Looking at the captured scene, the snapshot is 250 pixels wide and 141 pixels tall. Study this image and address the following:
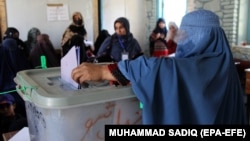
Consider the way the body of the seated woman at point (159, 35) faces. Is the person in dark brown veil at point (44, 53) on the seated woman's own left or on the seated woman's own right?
on the seated woman's own right

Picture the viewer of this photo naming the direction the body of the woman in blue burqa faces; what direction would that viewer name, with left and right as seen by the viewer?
facing to the left of the viewer

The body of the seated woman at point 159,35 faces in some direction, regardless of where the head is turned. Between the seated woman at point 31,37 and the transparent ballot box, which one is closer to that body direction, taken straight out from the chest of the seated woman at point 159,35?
the transparent ballot box

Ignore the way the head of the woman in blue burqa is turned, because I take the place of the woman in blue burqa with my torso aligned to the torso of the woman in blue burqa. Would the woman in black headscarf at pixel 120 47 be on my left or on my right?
on my right

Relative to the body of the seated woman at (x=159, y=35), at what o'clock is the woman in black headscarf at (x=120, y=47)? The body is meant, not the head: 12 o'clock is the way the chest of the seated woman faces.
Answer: The woman in black headscarf is roughly at 2 o'clock from the seated woman.

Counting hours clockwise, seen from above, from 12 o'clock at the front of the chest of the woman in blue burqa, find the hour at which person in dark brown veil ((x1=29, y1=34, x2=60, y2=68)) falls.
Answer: The person in dark brown veil is roughly at 2 o'clock from the woman in blue burqa.

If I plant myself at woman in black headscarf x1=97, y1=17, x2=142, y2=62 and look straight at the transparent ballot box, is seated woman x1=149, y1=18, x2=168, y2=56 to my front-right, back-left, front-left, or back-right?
back-left

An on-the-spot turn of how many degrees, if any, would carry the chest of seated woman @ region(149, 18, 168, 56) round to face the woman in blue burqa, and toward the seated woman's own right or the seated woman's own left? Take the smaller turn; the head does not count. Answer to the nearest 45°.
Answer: approximately 45° to the seated woman's own right

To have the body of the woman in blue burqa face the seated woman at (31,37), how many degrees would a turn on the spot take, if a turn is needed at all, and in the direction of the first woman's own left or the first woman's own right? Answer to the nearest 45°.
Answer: approximately 45° to the first woman's own right

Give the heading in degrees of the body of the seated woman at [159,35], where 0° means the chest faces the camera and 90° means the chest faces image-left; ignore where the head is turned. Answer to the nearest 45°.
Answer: approximately 315°

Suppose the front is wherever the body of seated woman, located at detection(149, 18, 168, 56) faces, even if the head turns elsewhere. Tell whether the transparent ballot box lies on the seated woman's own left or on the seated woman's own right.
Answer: on the seated woman's own right

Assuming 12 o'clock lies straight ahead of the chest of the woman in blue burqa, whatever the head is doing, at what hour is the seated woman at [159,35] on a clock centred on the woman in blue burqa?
The seated woman is roughly at 3 o'clock from the woman in blue burqa.

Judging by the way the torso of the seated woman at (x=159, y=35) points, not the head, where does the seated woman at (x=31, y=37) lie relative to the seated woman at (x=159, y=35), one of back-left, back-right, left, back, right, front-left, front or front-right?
back-right
